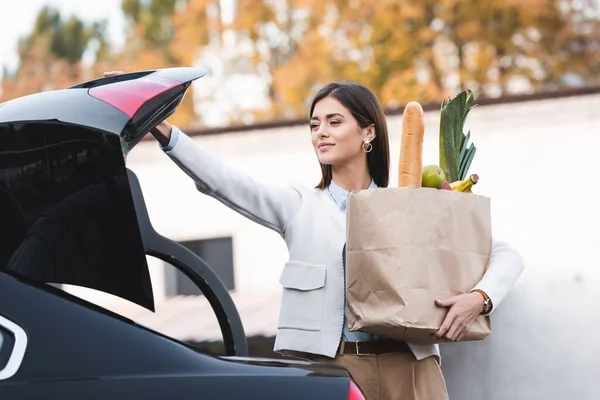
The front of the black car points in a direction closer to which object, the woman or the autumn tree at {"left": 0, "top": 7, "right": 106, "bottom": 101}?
the autumn tree

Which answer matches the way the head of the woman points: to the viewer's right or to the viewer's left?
to the viewer's left

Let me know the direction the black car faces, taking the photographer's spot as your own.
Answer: facing to the left of the viewer

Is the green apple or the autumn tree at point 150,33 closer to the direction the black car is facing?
the autumn tree

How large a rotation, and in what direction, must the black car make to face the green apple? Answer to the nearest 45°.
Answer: approximately 135° to its right

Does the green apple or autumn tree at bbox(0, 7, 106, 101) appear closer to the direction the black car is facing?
the autumn tree

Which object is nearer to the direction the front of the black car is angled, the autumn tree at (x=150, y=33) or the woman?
the autumn tree

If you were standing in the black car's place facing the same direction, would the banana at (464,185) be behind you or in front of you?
behind

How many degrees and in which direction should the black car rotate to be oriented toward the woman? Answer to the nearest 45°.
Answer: approximately 135° to its right
